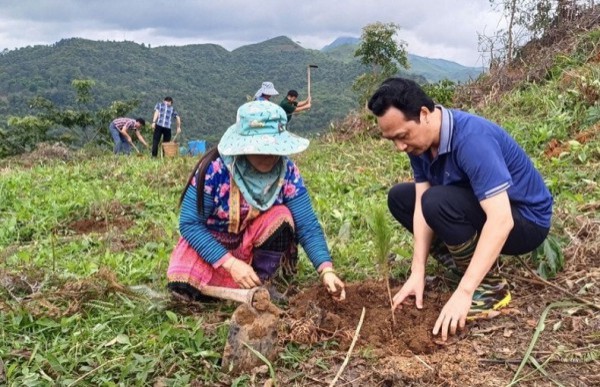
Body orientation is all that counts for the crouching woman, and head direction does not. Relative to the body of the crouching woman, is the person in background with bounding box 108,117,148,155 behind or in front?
behind

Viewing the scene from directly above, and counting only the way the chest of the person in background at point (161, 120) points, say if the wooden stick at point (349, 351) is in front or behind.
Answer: in front

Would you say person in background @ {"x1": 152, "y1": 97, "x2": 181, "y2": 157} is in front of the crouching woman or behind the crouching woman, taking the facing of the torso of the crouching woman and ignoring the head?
behind

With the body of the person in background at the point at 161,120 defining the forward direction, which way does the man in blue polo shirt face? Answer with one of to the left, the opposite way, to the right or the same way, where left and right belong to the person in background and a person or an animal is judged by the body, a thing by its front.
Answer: to the right

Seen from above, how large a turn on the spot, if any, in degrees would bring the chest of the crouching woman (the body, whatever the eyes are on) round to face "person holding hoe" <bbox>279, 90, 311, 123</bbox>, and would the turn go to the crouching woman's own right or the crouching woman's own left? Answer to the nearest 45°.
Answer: approximately 135° to the crouching woman's own left

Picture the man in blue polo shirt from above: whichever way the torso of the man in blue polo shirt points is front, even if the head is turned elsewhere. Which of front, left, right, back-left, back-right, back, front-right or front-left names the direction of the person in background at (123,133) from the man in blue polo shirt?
right

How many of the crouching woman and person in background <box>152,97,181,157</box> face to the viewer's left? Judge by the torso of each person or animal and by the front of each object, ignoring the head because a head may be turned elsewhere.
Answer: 0

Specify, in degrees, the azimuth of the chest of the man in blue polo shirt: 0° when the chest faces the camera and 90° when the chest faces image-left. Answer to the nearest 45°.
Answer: approximately 45°

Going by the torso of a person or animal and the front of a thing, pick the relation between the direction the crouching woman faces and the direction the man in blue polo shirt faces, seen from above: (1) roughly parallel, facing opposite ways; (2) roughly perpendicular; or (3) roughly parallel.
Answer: roughly perpendicular

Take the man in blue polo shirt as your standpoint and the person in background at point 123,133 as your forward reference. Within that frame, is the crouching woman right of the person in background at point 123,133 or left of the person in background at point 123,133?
left

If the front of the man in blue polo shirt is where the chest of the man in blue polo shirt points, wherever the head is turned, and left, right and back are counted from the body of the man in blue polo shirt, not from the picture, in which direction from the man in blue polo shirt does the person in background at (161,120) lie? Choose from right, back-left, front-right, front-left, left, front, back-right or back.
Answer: right

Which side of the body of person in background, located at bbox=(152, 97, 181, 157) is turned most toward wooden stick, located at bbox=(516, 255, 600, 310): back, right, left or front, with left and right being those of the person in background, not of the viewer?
front
